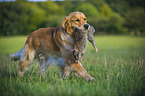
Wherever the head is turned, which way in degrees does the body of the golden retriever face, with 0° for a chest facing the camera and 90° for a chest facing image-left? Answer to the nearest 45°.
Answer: approximately 270°
